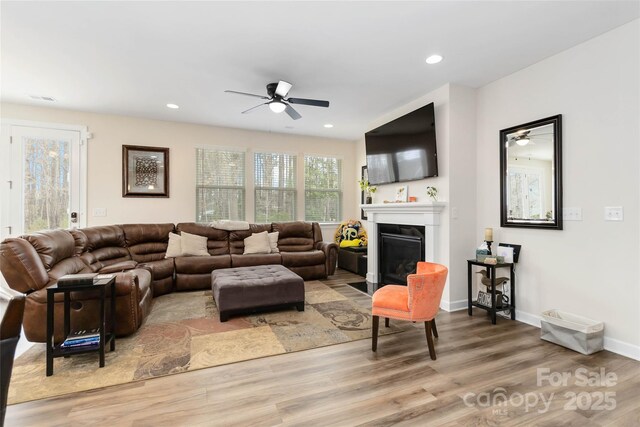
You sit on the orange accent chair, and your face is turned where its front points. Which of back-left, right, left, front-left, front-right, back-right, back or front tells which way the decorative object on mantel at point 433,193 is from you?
right

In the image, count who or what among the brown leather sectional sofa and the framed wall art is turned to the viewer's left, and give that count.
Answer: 0

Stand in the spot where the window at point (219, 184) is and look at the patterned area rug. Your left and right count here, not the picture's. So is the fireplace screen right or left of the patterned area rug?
left

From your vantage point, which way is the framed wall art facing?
toward the camera

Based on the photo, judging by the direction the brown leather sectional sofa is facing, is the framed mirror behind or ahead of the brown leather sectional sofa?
ahead

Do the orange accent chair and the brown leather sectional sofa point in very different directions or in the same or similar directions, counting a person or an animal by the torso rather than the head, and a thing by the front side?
very different directions

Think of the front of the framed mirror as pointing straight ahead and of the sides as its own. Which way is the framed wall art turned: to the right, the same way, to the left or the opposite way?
to the left

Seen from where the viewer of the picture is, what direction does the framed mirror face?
facing the viewer and to the left of the viewer

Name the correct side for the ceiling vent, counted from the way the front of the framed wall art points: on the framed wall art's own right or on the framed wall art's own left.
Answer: on the framed wall art's own right

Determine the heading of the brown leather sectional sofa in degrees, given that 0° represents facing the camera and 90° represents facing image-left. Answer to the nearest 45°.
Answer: approximately 315°

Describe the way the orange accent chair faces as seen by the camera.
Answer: facing to the left of the viewer
